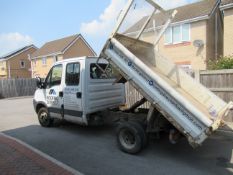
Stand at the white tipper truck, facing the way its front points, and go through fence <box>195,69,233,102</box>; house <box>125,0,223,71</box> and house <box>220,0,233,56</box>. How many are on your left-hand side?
0

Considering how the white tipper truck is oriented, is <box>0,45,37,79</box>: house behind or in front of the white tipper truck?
in front

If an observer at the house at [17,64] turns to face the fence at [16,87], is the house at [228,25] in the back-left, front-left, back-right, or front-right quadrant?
front-left

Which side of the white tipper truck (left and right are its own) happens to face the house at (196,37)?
right

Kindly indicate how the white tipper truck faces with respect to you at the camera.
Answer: facing away from the viewer and to the left of the viewer

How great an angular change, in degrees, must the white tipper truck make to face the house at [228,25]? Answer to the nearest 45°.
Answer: approximately 90° to its right

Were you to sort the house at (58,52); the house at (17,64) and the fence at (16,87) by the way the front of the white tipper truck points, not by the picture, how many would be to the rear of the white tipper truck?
0

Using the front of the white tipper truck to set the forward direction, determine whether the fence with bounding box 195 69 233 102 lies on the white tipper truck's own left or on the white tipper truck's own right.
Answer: on the white tipper truck's own right

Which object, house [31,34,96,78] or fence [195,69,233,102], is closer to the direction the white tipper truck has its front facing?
the house

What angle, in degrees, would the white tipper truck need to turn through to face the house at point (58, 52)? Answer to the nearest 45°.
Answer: approximately 45° to its right

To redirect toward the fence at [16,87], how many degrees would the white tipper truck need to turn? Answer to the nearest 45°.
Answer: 0° — it already faces it

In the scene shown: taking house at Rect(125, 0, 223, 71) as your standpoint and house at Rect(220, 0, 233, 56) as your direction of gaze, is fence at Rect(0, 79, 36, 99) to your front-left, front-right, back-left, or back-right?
back-right
